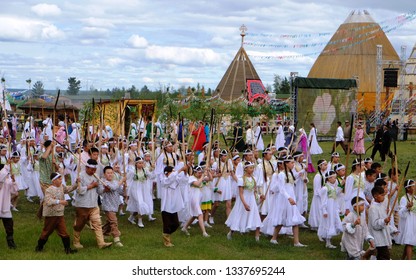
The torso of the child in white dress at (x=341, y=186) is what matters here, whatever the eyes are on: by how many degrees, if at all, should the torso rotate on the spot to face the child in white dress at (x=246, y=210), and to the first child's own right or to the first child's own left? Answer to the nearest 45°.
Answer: approximately 135° to the first child's own right

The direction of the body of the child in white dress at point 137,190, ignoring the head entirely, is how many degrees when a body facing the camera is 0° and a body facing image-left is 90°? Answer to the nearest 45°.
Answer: approximately 315°
